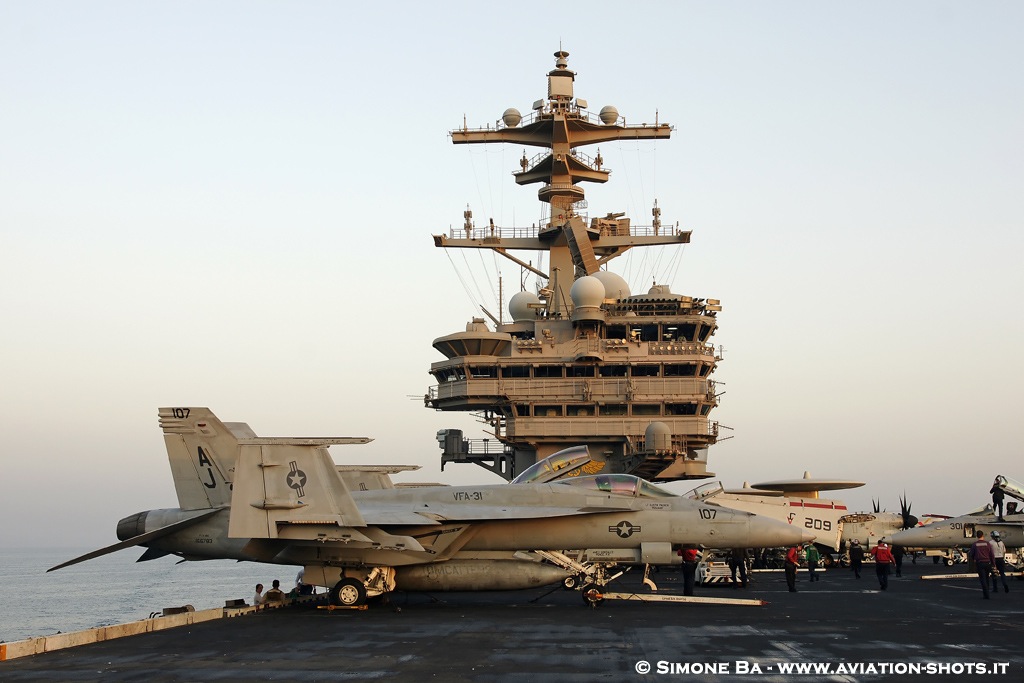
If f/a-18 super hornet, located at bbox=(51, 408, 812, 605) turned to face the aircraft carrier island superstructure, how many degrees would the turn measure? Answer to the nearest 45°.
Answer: approximately 90° to its left

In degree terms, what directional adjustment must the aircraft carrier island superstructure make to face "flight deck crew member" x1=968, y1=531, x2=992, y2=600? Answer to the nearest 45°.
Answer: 0° — it already faces them

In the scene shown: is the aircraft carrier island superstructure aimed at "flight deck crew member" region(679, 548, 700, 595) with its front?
yes

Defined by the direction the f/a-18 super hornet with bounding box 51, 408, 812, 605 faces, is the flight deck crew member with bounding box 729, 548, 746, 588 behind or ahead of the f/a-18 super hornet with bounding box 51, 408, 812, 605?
ahead

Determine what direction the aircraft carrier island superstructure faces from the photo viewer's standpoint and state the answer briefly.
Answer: facing the viewer

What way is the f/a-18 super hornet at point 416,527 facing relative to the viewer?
to the viewer's right

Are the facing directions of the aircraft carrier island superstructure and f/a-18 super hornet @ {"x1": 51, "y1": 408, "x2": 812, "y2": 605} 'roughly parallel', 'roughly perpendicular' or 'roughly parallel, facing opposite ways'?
roughly perpendicular

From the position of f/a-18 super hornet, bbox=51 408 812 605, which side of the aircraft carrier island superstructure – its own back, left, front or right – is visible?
front

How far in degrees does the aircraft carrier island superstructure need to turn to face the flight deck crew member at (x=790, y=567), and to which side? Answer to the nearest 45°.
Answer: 0° — it already faces them

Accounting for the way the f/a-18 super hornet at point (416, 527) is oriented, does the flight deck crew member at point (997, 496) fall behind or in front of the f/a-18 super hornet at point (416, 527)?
in front

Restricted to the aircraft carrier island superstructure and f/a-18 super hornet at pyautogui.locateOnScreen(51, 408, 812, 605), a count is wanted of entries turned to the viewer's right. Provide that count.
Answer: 1

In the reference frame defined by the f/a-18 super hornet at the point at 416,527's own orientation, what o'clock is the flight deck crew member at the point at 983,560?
The flight deck crew member is roughly at 12 o'clock from the f/a-18 super hornet.
